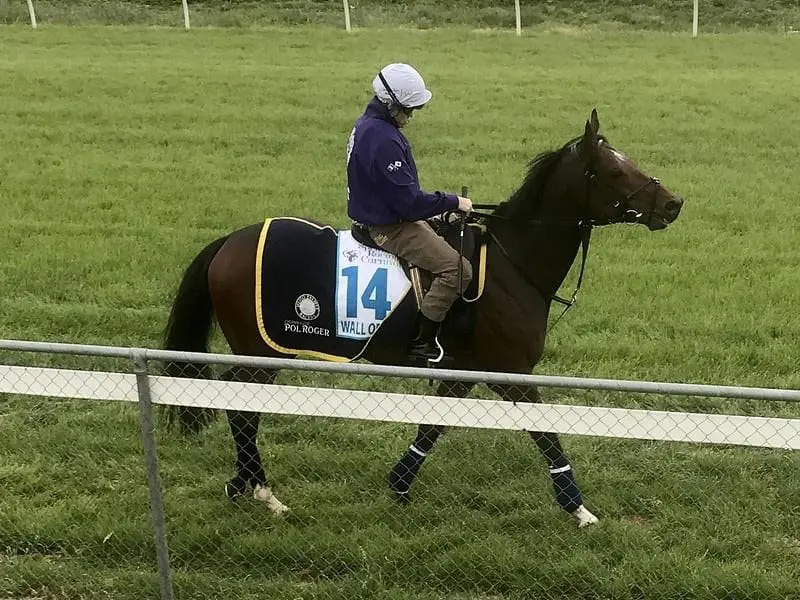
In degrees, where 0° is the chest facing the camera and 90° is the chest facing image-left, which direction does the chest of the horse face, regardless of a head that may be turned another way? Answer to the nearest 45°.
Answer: approximately 270°

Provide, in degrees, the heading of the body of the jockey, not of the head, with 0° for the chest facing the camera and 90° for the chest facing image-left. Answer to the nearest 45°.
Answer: approximately 270°
